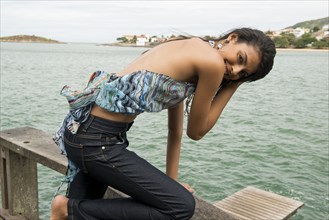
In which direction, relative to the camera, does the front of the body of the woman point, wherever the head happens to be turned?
to the viewer's right

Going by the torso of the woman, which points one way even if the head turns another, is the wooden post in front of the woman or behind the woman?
behind

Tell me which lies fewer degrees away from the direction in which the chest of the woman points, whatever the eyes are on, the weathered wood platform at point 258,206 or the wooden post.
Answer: the weathered wood platform
